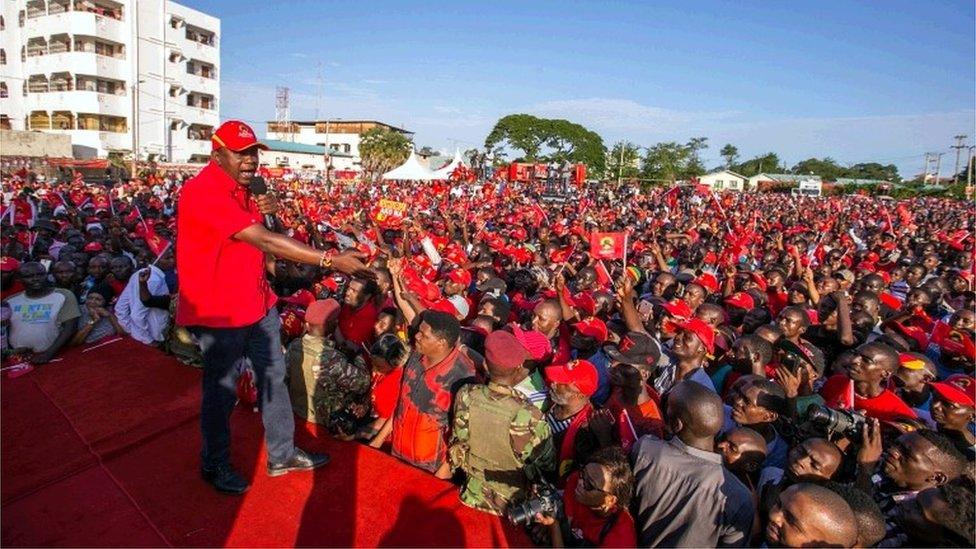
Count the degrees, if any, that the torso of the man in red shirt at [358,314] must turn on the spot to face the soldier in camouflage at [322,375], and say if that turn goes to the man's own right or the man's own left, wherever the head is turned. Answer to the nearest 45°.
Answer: approximately 45° to the man's own left

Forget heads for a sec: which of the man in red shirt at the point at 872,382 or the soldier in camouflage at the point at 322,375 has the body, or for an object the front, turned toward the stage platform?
the man in red shirt

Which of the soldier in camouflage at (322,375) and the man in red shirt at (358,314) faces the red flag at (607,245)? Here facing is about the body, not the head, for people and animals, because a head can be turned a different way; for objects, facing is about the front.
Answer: the soldier in camouflage

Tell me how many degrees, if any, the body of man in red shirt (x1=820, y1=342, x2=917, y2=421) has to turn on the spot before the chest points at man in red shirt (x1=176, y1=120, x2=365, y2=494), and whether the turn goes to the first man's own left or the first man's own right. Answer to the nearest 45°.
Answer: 0° — they already face them

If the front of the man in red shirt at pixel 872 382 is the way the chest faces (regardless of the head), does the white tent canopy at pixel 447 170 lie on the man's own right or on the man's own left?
on the man's own right

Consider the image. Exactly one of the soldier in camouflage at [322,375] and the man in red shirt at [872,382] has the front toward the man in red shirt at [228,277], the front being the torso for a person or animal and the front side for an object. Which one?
the man in red shirt at [872,382]

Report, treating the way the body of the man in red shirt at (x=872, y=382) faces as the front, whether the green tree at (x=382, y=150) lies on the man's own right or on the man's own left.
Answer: on the man's own right

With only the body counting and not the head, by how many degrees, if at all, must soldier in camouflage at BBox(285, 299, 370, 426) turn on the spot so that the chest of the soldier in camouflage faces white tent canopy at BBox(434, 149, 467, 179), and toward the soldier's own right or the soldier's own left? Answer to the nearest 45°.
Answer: approximately 45° to the soldier's own left

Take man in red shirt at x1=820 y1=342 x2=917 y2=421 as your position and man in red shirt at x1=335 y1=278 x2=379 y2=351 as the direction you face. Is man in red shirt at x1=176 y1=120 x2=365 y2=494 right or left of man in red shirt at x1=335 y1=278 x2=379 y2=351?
left

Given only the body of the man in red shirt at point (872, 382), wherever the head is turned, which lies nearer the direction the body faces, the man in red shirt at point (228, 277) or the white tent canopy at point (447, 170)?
the man in red shirt
